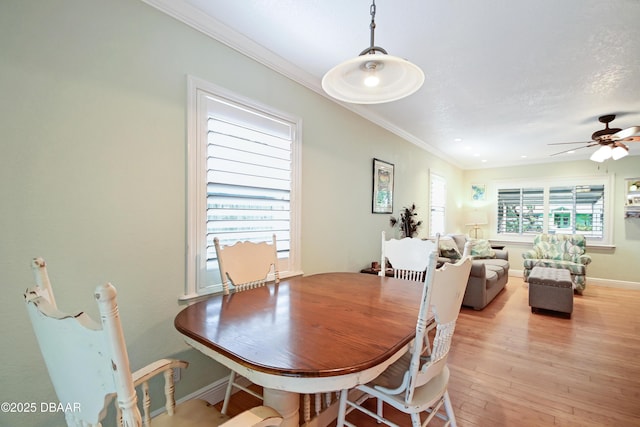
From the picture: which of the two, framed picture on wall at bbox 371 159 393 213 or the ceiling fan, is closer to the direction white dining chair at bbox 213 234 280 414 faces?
the ceiling fan

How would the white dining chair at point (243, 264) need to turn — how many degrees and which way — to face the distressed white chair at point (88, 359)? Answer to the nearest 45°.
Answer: approximately 45° to its right

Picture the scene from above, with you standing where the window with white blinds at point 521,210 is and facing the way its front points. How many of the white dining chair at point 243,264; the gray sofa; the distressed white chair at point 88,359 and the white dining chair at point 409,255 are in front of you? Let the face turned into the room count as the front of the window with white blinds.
4

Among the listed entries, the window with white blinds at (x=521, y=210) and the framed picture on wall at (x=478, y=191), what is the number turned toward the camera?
2

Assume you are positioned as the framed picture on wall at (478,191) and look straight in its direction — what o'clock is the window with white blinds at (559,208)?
The window with white blinds is roughly at 9 o'clock from the framed picture on wall.

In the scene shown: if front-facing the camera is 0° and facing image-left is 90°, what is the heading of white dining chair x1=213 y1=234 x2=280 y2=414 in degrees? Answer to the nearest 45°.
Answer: approximately 315°

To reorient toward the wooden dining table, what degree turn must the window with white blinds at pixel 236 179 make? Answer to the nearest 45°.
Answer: approximately 45° to its right

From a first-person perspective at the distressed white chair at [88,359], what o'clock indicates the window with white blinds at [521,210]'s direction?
The window with white blinds is roughly at 1 o'clock from the distressed white chair.

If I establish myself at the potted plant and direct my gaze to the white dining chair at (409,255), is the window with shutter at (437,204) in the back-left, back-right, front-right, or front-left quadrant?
back-left

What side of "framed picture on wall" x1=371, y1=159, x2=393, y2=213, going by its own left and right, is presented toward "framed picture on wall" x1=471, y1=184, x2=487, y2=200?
left
